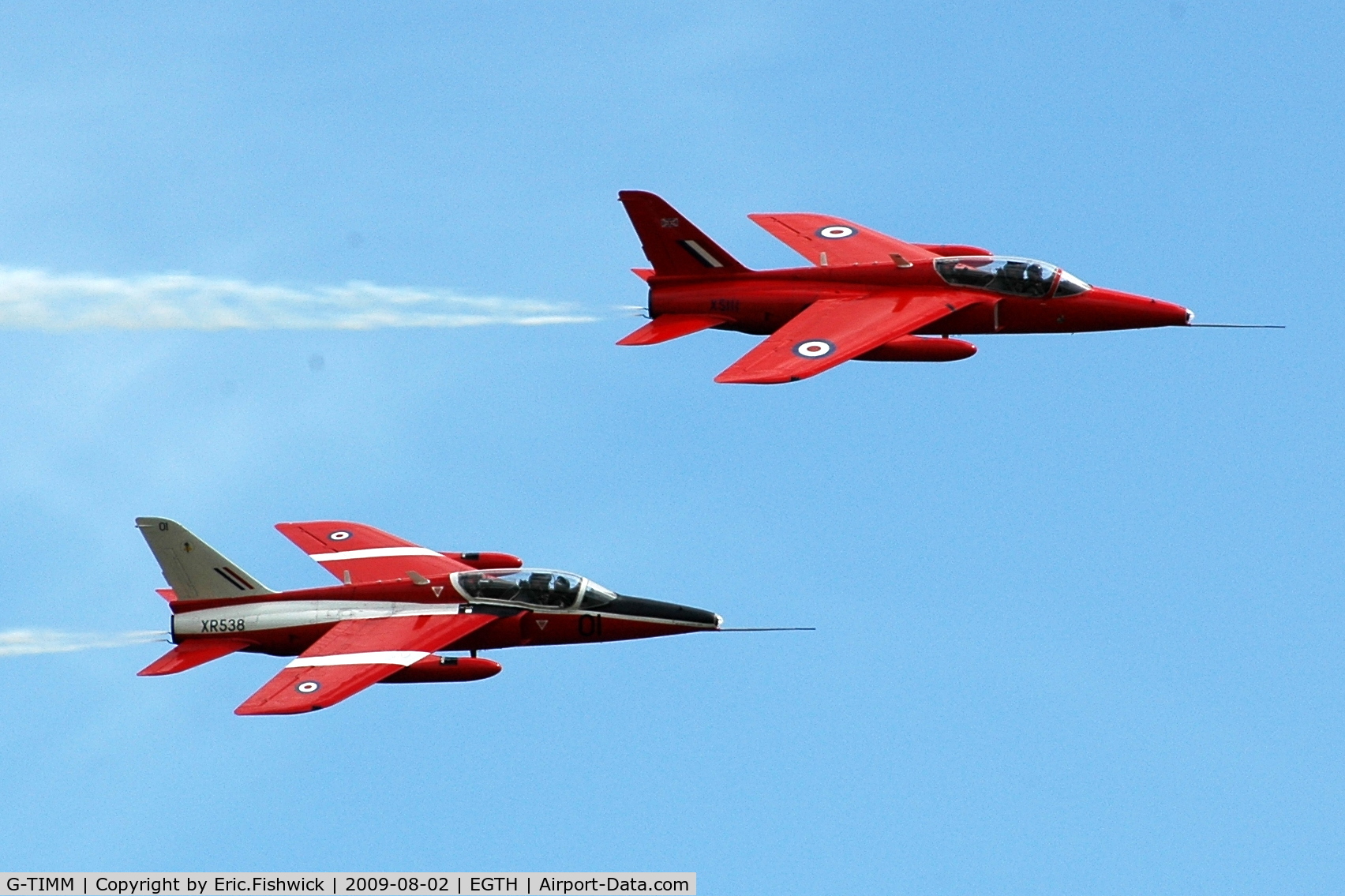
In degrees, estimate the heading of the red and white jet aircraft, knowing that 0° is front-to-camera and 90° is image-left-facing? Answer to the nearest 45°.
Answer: approximately 270°
